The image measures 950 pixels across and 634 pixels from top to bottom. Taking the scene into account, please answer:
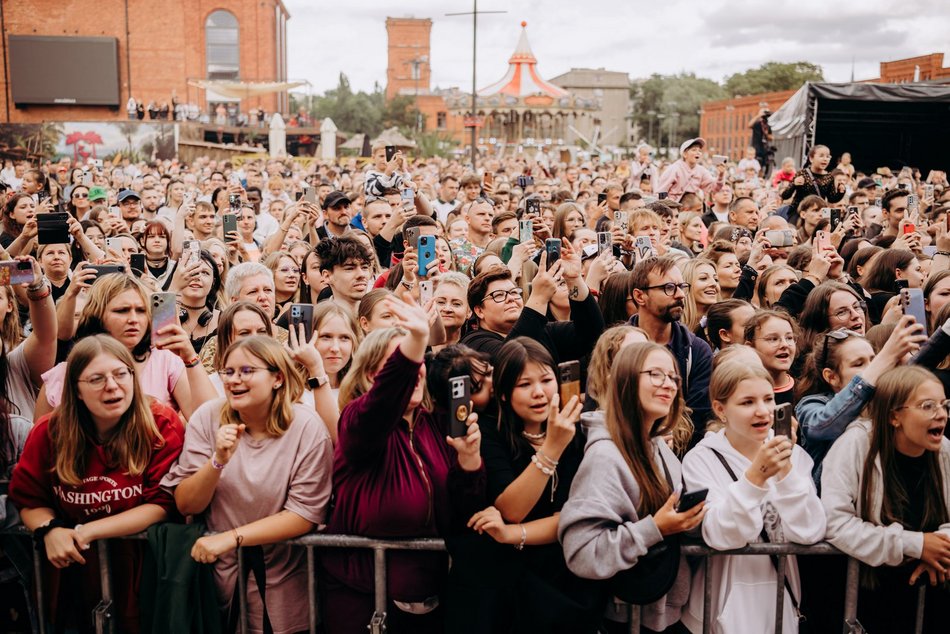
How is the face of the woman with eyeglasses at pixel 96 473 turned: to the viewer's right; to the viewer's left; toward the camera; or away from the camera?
toward the camera

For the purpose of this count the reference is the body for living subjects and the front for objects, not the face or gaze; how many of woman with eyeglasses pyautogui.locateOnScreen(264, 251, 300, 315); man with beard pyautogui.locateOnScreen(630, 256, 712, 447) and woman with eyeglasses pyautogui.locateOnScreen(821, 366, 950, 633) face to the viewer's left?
0

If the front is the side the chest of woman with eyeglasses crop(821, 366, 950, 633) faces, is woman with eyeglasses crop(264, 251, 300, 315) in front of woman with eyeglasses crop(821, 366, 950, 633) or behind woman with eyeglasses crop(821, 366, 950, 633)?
behind

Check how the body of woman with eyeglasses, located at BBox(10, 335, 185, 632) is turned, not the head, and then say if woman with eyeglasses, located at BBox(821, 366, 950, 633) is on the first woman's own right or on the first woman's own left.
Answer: on the first woman's own left

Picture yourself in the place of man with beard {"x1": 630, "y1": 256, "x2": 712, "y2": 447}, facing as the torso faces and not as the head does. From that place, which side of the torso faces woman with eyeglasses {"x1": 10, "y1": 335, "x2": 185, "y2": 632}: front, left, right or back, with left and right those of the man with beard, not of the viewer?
right

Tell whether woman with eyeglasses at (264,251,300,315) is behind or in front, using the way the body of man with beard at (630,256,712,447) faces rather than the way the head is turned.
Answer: behind

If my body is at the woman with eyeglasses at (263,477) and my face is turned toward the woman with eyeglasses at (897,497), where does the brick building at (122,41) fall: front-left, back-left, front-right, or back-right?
back-left

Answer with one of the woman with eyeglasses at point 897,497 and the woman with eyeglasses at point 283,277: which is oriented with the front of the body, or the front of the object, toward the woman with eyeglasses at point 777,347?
the woman with eyeglasses at point 283,277

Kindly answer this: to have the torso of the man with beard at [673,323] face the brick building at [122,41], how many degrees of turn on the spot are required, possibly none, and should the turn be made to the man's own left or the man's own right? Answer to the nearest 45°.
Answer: approximately 180°

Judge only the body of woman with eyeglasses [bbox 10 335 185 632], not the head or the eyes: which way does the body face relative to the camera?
toward the camera

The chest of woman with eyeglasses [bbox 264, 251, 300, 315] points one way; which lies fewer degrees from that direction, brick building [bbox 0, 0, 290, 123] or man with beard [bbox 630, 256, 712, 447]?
the man with beard

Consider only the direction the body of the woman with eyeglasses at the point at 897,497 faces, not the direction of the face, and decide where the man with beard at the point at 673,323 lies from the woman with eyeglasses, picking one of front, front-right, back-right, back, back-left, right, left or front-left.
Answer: back

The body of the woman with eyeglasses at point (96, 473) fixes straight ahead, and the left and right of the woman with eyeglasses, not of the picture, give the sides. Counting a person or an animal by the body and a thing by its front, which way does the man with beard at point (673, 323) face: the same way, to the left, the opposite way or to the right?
the same way

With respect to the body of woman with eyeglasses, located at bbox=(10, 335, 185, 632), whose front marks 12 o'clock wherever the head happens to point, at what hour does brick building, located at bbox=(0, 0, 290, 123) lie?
The brick building is roughly at 6 o'clock from the woman with eyeglasses.

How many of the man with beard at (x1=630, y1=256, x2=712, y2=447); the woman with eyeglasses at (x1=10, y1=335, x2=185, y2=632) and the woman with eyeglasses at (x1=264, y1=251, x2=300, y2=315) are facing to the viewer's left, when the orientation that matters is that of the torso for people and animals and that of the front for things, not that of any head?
0

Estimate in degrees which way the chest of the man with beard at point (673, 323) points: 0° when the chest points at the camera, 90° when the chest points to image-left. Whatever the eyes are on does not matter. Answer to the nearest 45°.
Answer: approximately 315°
